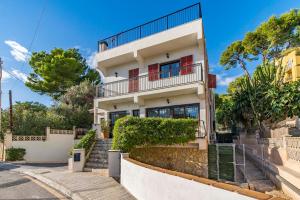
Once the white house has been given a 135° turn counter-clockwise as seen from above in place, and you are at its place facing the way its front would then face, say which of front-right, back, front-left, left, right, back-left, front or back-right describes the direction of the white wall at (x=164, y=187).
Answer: right

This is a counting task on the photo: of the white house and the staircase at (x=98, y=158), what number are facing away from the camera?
0

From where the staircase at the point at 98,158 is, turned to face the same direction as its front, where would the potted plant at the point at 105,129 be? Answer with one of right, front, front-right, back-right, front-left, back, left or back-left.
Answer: back

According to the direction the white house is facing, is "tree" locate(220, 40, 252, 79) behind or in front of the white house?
behind

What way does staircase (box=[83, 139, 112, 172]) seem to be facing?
toward the camera

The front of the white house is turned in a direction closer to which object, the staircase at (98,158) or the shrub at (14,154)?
the staircase

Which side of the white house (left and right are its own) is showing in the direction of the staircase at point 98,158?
front

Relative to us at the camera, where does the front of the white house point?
facing the viewer and to the left of the viewer
